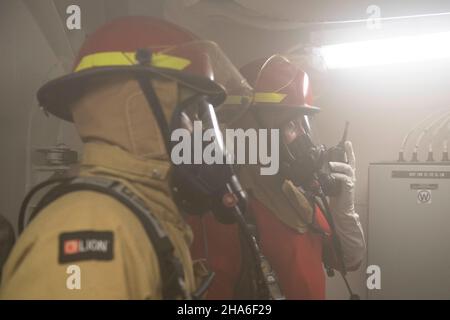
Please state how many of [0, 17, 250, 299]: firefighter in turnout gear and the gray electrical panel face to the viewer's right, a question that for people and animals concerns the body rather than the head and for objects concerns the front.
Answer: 1

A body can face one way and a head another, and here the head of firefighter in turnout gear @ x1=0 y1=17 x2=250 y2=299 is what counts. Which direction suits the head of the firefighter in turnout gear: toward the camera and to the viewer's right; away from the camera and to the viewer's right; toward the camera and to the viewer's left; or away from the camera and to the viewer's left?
away from the camera and to the viewer's right

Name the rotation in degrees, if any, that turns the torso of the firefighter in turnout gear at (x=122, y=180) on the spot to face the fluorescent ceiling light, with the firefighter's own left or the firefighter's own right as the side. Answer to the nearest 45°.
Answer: approximately 45° to the firefighter's own left

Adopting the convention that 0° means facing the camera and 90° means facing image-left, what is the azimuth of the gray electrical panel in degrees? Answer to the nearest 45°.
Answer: approximately 0°

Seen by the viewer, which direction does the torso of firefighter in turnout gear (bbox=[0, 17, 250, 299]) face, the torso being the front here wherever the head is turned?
to the viewer's right

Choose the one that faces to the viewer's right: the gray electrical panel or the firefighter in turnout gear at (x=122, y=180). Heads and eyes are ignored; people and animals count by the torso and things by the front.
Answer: the firefighter in turnout gear

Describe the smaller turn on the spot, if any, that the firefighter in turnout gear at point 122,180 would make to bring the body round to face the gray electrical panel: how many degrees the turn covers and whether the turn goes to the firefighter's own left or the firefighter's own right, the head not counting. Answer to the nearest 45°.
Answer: approximately 45° to the firefighter's own left
